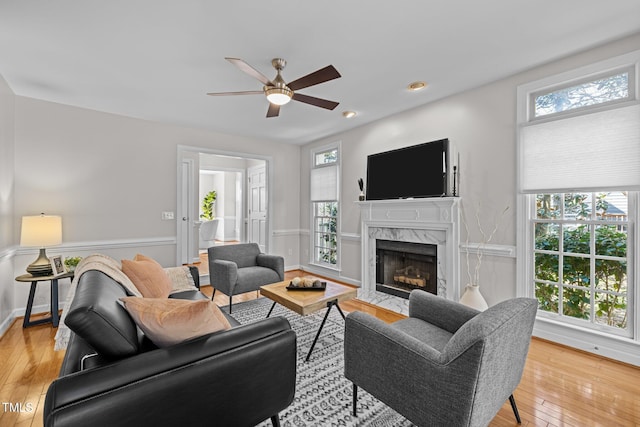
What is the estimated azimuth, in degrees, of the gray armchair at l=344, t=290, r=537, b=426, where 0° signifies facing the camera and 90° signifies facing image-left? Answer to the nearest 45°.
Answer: approximately 135°

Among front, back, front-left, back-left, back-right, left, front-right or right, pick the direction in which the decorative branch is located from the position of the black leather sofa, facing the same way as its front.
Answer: front

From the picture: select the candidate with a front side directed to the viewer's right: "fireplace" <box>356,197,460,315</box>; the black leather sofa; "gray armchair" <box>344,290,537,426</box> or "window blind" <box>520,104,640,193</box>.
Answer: the black leather sofa

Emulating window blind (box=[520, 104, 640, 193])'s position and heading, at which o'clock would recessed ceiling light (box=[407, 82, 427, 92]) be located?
The recessed ceiling light is roughly at 1 o'clock from the window blind.

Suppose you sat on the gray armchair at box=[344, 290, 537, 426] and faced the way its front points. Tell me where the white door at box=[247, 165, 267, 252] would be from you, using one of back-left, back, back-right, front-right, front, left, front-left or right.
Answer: front

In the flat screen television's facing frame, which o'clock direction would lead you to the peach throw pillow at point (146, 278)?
The peach throw pillow is roughly at 12 o'clock from the flat screen television.

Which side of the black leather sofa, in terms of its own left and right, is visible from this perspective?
right

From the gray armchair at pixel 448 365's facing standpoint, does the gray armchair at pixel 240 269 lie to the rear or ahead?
ahead

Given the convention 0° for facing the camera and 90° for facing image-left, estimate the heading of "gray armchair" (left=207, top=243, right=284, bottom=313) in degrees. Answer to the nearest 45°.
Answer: approximately 315°

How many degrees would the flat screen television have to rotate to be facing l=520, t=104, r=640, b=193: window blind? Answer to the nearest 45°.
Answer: approximately 90° to its left

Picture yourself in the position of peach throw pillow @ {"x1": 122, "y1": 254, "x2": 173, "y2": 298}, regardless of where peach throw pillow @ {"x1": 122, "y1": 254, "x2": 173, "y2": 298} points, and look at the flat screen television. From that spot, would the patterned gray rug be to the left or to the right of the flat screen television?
right

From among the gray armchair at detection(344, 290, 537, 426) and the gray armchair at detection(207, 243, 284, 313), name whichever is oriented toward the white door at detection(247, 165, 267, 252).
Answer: the gray armchair at detection(344, 290, 537, 426)

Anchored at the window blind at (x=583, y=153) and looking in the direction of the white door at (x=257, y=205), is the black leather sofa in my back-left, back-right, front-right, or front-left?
front-left

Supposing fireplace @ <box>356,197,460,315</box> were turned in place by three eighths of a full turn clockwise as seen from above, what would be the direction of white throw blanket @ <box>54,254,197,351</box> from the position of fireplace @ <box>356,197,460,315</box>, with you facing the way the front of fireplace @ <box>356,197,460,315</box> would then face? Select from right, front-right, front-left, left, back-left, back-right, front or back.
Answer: back-left

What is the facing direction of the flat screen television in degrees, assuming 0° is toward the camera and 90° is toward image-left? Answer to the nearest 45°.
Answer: approximately 45°

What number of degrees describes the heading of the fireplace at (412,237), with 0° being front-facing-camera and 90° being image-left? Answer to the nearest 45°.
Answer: approximately 45°

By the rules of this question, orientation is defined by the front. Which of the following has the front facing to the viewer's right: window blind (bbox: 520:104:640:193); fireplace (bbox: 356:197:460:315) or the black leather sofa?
the black leather sofa

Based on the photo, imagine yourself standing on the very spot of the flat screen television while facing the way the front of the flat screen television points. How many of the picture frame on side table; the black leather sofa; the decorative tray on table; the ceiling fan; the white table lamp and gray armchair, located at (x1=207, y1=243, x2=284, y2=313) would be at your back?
0

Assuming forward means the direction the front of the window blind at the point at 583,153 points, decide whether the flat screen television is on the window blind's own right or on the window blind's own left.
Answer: on the window blind's own right

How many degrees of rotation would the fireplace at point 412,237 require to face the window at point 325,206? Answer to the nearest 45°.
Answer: approximately 90° to its right
